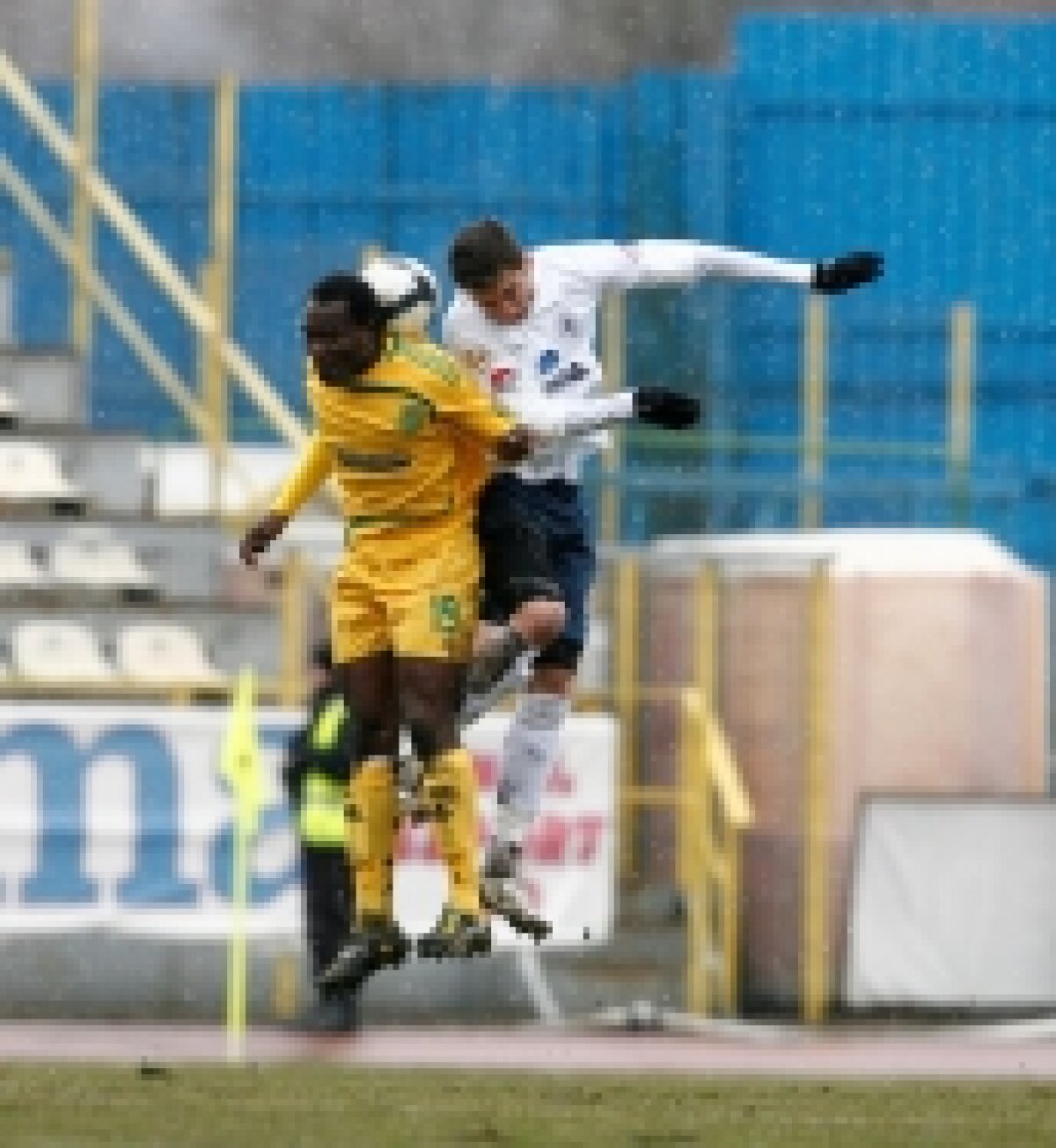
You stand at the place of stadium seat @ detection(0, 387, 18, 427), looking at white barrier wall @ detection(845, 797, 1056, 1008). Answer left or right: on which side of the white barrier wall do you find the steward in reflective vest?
right

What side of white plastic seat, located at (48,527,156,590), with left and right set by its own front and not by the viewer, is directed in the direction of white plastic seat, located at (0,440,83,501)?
back

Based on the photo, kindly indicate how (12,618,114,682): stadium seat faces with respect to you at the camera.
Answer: facing the viewer and to the right of the viewer

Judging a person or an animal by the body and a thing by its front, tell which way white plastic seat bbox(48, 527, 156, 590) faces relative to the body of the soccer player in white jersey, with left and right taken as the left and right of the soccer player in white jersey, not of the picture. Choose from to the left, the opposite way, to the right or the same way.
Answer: the same way

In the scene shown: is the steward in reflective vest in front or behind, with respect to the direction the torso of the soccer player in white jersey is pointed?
behind

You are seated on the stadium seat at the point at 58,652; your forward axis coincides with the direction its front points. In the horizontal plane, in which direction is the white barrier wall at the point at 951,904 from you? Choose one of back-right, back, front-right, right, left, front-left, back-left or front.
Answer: front-left

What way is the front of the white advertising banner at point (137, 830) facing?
toward the camera

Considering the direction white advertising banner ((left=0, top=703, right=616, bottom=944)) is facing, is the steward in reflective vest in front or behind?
in front

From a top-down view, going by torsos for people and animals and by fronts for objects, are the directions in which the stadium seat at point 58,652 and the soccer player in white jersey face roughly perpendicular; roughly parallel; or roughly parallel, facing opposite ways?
roughly parallel
